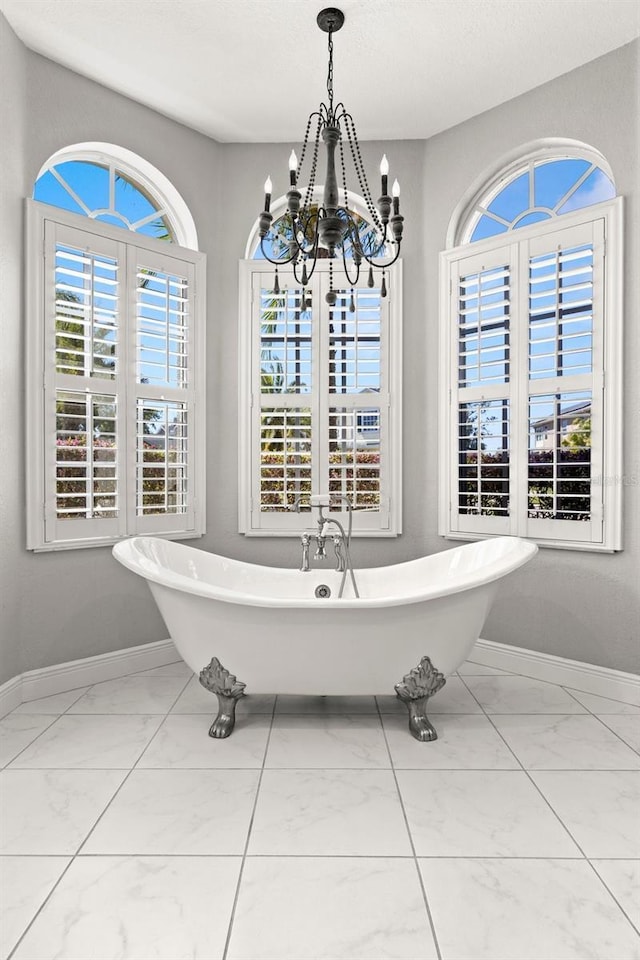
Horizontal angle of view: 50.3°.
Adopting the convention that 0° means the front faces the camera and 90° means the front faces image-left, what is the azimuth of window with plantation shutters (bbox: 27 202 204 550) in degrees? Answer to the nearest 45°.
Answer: approximately 315°

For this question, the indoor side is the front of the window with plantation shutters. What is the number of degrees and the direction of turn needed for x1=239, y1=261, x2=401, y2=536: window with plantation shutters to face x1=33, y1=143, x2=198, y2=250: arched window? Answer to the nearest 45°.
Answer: approximately 90° to its right

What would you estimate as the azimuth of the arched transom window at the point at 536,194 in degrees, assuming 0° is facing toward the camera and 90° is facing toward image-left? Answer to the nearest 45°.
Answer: approximately 45°

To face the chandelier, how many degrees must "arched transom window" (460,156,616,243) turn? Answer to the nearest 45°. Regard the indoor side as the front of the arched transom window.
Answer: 0° — it already faces it

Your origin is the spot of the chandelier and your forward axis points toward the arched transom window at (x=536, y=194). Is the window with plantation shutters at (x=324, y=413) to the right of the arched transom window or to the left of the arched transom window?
left

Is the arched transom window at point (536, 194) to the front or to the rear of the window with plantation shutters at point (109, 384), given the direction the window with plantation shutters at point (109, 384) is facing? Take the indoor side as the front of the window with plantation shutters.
to the front

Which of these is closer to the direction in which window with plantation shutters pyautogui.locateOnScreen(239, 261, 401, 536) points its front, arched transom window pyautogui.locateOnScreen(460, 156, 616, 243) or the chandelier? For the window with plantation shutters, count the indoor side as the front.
the chandelier

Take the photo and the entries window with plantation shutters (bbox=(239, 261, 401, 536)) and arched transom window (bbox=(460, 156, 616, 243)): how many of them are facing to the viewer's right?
0

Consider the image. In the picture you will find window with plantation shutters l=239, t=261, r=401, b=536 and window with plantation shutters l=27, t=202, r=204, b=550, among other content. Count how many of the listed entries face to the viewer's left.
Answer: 0

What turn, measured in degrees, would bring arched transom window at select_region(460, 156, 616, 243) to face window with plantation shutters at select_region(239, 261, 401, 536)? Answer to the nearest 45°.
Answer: approximately 45° to its right

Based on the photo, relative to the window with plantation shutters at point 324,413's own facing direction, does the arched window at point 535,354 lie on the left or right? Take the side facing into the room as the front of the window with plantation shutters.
on its left

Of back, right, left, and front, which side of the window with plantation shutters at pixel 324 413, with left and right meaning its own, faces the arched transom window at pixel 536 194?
left
